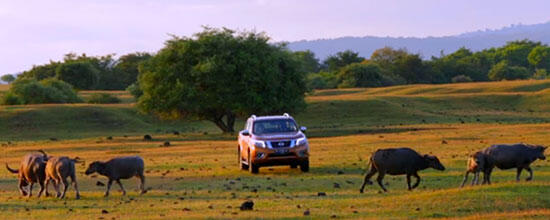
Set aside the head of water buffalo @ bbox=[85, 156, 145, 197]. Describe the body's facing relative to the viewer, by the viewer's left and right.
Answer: facing to the left of the viewer

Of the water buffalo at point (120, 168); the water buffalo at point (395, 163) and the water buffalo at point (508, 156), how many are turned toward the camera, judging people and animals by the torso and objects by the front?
0

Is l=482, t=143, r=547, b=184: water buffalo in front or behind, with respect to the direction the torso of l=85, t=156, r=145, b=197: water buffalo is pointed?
behind

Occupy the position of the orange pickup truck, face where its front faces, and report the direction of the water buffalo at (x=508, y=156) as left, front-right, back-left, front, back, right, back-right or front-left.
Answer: front-left

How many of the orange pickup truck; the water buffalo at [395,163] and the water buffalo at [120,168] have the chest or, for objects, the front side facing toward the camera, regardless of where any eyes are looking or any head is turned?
1

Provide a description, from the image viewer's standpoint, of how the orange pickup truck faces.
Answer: facing the viewer

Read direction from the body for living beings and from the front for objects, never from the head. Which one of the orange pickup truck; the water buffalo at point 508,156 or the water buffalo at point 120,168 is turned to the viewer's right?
the water buffalo at point 508,156

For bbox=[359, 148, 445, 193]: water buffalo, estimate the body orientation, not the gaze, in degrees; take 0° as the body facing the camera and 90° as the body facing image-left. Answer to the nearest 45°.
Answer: approximately 270°

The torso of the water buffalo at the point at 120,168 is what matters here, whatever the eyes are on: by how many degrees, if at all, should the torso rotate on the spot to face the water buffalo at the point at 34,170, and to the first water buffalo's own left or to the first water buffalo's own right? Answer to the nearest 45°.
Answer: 0° — it already faces it

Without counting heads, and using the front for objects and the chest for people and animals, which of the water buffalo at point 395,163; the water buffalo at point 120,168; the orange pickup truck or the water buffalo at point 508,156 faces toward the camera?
the orange pickup truck

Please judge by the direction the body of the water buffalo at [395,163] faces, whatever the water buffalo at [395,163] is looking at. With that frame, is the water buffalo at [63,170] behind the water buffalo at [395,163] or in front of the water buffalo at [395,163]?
behind

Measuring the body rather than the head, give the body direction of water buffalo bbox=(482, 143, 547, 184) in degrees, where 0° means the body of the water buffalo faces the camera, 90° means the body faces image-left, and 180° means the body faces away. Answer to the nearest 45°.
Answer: approximately 270°

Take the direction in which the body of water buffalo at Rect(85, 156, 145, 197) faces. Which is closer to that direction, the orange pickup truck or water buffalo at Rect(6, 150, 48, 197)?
the water buffalo

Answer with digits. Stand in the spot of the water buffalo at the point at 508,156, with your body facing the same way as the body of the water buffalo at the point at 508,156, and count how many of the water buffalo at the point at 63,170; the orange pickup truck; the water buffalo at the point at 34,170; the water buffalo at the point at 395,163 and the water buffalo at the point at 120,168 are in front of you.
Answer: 0

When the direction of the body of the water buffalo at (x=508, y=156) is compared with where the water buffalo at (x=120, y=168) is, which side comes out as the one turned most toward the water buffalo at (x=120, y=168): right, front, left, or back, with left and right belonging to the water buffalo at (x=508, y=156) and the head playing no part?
back
